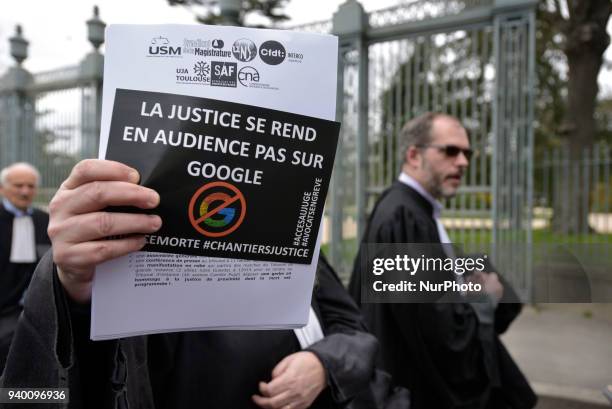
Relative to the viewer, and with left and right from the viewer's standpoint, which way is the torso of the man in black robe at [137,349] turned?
facing the viewer

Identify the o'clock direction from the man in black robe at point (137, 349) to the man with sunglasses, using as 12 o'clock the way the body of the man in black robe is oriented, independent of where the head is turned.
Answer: The man with sunglasses is roughly at 8 o'clock from the man in black robe.

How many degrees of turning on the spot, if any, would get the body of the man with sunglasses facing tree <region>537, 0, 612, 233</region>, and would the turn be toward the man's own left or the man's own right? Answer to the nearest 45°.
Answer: approximately 90° to the man's own left

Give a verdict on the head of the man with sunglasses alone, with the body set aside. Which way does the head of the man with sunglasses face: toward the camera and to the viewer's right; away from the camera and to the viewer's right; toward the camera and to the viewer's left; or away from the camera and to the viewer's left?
toward the camera and to the viewer's right

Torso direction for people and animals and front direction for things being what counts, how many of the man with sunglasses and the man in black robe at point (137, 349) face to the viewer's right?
1

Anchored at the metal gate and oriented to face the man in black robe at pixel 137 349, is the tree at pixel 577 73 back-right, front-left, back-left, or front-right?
back-left

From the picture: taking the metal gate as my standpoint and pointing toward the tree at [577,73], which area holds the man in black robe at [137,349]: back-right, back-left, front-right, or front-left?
back-right

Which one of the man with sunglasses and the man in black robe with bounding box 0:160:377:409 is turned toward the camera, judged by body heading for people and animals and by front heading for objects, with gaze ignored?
the man in black robe

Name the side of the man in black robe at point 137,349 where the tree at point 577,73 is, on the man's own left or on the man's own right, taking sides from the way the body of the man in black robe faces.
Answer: on the man's own left
